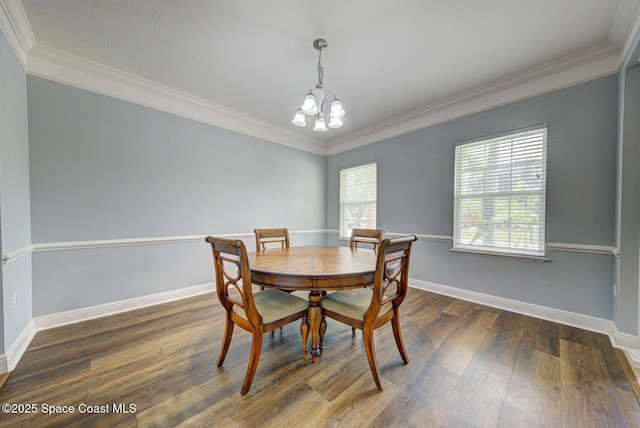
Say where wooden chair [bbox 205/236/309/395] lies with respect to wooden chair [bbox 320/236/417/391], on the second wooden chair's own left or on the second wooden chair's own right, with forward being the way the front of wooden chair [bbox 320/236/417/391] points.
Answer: on the second wooden chair's own left

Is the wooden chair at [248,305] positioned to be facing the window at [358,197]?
yes

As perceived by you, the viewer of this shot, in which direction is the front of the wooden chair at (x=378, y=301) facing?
facing away from the viewer and to the left of the viewer

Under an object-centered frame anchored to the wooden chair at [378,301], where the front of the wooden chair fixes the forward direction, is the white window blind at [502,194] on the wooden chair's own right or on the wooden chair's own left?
on the wooden chair's own right

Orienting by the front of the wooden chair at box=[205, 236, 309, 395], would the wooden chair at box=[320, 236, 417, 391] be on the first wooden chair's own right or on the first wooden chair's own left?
on the first wooden chair's own right

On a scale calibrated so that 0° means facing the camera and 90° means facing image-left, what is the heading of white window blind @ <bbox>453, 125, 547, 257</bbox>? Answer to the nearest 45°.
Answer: approximately 45°

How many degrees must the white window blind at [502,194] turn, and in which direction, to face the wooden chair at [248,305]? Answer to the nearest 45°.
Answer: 0° — it already faces it

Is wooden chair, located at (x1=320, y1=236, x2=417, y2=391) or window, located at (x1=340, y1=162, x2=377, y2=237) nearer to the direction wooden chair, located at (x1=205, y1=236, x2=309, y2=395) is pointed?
the window

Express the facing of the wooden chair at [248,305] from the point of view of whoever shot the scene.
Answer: facing away from the viewer and to the right of the viewer
